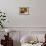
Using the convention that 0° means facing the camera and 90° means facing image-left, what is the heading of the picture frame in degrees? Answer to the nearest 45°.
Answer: approximately 0°
